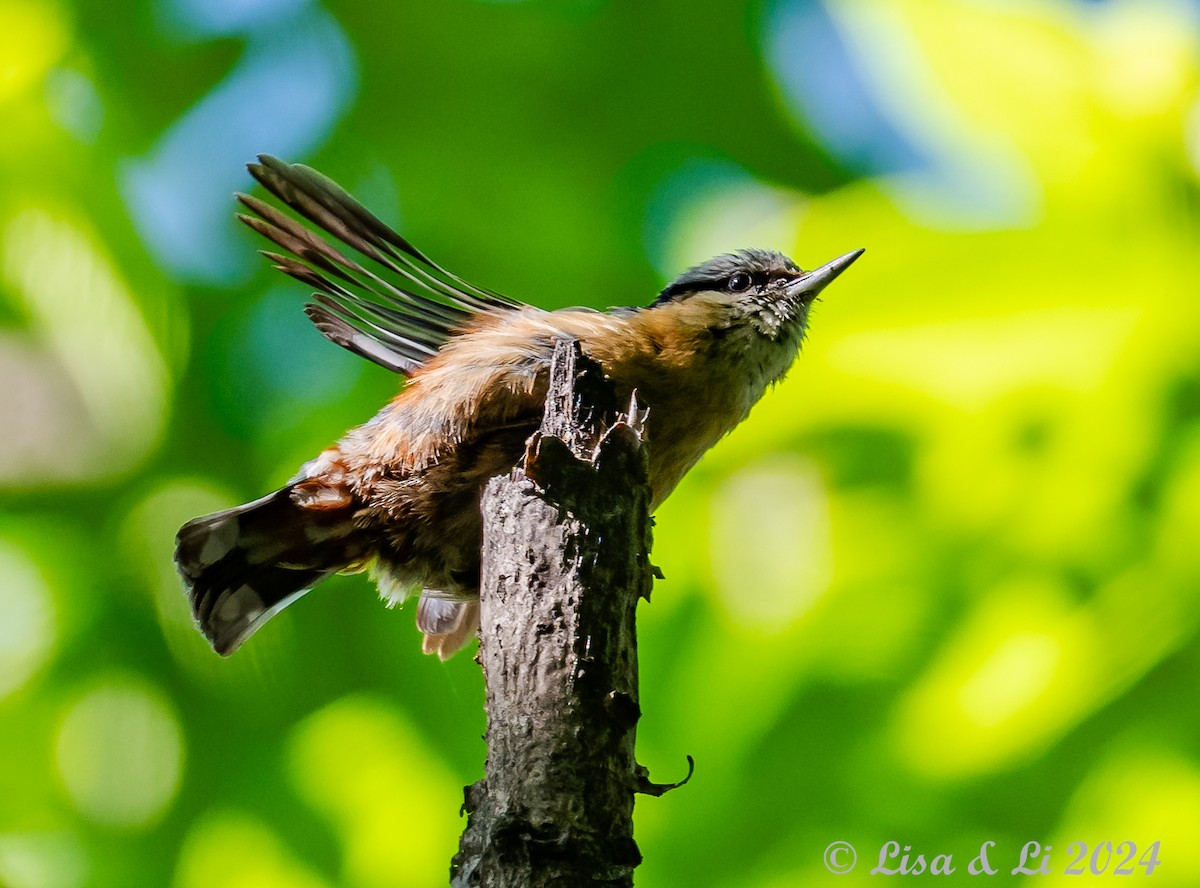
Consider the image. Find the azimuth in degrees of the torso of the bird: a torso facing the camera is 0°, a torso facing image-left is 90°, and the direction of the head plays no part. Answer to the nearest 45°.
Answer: approximately 270°
